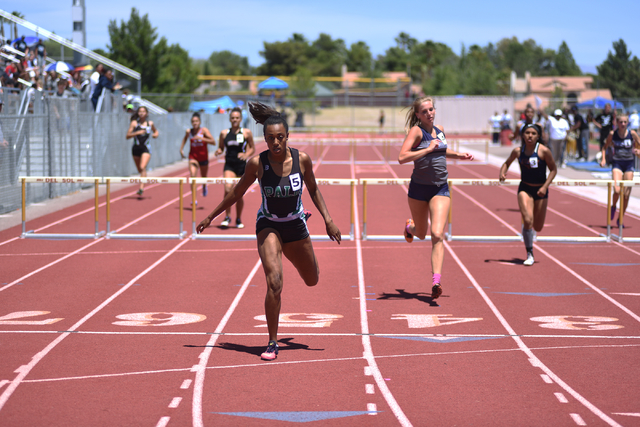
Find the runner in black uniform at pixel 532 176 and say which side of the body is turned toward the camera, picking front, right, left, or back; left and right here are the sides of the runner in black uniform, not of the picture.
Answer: front

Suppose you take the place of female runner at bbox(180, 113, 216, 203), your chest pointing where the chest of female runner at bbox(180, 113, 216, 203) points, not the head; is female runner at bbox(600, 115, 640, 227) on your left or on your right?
on your left

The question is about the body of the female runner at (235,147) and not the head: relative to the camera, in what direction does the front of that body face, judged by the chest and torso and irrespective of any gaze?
toward the camera

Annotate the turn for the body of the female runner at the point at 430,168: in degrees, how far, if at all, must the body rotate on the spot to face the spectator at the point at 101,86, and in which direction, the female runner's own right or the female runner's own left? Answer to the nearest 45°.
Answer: approximately 180°

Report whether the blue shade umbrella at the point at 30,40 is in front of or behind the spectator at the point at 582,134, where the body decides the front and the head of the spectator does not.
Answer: in front

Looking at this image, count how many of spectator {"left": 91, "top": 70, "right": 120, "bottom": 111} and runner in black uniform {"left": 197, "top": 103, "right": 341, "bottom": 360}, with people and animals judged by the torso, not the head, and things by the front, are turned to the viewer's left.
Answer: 0

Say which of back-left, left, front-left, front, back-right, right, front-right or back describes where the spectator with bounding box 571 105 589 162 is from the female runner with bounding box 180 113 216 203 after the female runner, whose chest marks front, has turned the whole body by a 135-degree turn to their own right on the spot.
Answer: right
